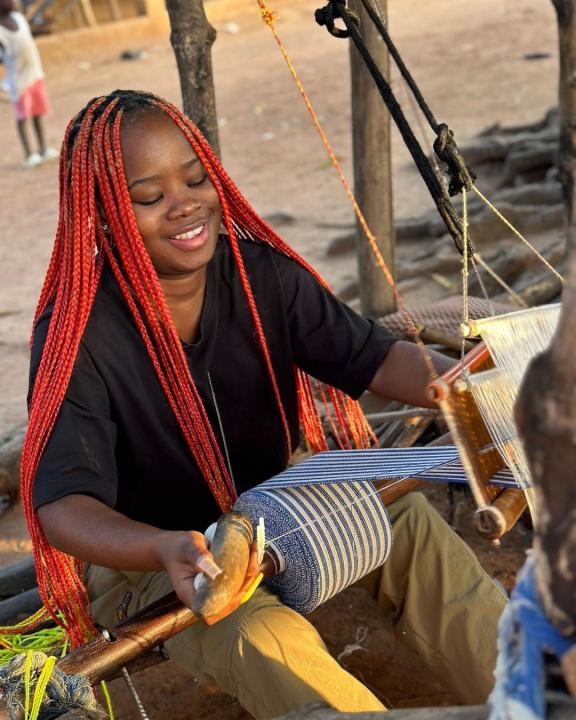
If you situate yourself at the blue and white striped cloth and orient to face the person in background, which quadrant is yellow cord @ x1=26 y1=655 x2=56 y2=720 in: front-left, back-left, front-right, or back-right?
back-left

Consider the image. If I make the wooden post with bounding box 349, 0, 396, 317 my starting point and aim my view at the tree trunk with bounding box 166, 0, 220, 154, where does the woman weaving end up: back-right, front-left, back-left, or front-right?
front-left

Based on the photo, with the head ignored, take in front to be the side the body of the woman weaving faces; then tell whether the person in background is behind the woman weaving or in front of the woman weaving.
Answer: behind

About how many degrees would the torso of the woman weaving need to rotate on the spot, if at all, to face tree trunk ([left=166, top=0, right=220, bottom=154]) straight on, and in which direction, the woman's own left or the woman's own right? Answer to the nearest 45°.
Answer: approximately 135° to the woman's own left

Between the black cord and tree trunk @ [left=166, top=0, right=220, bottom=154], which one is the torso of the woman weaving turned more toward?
the black cord

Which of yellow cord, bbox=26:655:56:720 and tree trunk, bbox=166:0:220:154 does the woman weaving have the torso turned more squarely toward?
the yellow cord

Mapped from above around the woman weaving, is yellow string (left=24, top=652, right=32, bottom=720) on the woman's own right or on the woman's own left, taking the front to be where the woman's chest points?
on the woman's own right

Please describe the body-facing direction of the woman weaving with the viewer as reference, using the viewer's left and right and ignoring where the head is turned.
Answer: facing the viewer and to the right of the viewer
